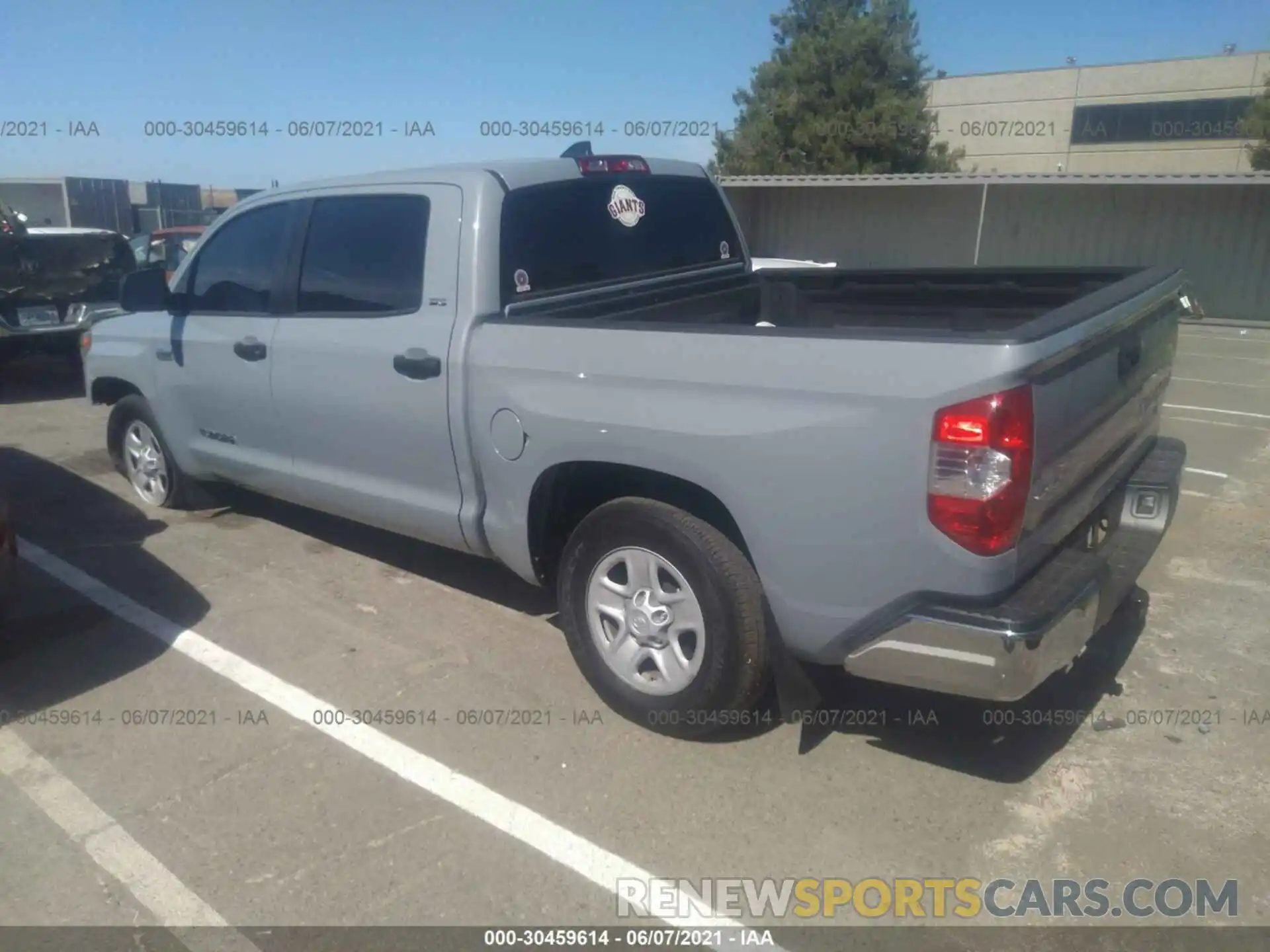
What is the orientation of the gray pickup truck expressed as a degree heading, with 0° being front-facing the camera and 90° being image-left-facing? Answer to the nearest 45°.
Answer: approximately 135°

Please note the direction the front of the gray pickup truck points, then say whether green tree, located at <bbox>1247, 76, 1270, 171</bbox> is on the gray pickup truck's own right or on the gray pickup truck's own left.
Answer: on the gray pickup truck's own right

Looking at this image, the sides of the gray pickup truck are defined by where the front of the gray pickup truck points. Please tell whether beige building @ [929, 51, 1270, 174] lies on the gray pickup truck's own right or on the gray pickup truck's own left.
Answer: on the gray pickup truck's own right

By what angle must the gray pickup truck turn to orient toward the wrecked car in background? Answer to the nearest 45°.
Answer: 0° — it already faces it

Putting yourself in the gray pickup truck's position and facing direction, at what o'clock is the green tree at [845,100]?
The green tree is roughly at 2 o'clock from the gray pickup truck.
